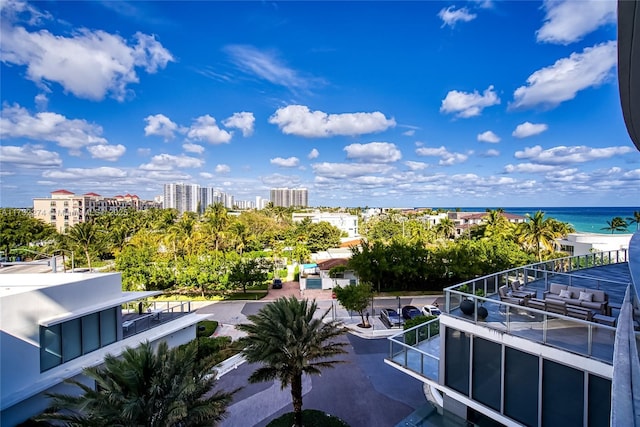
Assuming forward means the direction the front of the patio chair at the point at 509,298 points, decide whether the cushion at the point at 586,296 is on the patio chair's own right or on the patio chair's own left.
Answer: on the patio chair's own left

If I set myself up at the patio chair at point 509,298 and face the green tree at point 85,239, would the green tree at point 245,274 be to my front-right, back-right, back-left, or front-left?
front-right

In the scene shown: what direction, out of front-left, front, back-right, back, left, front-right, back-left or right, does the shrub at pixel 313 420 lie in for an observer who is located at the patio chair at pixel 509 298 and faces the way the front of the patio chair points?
back-right

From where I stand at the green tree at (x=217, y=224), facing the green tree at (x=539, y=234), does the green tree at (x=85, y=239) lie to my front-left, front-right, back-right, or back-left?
back-right

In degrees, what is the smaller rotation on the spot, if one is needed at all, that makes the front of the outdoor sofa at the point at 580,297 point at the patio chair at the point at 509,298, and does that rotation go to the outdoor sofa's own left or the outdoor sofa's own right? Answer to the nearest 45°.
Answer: approximately 45° to the outdoor sofa's own right

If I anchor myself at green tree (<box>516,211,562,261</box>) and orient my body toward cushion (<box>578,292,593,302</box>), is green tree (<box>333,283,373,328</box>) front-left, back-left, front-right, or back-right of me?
front-right

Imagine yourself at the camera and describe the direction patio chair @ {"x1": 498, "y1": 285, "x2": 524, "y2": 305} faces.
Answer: facing the viewer and to the right of the viewer

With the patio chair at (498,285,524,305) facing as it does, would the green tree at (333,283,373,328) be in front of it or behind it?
behind

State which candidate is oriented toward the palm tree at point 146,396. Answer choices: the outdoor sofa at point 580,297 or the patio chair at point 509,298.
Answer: the outdoor sofa

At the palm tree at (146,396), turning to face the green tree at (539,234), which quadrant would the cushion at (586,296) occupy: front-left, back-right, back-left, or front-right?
front-right

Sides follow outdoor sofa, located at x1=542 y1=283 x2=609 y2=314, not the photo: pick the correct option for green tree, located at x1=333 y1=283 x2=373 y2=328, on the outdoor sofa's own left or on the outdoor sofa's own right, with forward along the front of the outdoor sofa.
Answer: on the outdoor sofa's own right

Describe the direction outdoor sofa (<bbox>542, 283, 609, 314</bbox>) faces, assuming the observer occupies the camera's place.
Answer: facing the viewer and to the left of the viewer

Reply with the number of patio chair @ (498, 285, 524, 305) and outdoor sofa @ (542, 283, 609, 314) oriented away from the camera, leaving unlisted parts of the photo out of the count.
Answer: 0

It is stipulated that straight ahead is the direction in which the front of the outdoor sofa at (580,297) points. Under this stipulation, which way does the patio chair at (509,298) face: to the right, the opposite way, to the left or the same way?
to the left

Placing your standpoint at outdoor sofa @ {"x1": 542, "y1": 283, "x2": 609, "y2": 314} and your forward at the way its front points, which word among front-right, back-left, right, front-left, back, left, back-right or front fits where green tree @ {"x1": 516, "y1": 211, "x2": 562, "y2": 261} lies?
back-right

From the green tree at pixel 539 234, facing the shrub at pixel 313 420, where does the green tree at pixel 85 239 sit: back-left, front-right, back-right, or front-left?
front-right
